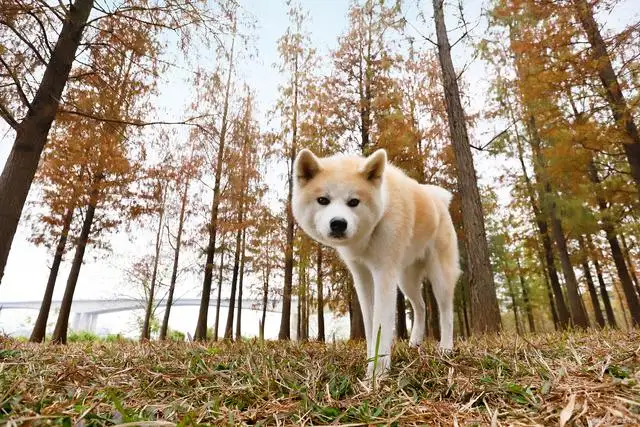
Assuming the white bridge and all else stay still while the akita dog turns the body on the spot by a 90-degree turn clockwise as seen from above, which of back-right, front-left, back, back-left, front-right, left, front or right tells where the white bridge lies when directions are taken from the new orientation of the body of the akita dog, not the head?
front

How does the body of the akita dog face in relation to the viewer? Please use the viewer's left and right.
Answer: facing the viewer and to the left of the viewer
